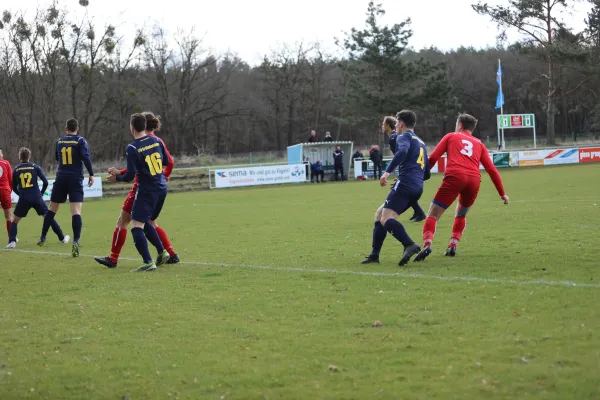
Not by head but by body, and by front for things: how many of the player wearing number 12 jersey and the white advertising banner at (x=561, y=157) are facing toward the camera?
1

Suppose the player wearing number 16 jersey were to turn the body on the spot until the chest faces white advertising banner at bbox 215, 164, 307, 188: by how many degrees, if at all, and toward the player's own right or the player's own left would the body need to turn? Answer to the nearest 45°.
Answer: approximately 45° to the player's own right

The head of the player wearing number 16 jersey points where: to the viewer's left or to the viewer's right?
to the viewer's left

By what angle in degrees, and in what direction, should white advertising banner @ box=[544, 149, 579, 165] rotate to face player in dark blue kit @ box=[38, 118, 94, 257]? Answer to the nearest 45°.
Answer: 0° — it already faces them

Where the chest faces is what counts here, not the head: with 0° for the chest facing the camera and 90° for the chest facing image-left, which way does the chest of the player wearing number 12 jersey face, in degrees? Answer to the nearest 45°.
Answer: approximately 180°

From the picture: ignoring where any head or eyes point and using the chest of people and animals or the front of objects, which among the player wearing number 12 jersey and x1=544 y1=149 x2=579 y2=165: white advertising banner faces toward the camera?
the white advertising banner

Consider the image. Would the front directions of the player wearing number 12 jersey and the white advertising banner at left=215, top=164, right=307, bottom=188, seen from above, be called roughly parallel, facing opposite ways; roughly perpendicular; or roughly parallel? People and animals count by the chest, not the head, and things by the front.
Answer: roughly parallel, facing opposite ways

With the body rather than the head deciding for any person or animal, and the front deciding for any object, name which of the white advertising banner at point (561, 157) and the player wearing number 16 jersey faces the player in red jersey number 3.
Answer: the white advertising banner

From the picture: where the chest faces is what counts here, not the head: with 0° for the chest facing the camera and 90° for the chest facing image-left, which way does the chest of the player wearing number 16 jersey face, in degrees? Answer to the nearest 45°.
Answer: approximately 135°

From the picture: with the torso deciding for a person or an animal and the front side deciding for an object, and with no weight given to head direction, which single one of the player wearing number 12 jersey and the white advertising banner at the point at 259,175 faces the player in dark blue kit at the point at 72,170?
the white advertising banner

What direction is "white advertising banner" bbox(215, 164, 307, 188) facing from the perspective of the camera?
toward the camera
